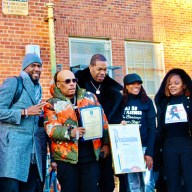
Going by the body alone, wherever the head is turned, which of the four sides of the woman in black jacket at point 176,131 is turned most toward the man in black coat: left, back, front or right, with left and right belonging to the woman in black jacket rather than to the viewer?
right

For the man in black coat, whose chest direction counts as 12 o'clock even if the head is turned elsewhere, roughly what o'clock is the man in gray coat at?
The man in gray coat is roughly at 2 o'clock from the man in black coat.

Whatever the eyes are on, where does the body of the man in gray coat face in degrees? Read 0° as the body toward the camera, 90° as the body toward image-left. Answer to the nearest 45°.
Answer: approximately 315°

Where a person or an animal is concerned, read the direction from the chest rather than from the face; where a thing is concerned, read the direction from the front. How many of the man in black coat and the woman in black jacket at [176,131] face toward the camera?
2

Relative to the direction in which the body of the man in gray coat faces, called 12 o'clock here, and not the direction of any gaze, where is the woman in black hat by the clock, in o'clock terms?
The woman in black hat is roughly at 10 o'clock from the man in gray coat.

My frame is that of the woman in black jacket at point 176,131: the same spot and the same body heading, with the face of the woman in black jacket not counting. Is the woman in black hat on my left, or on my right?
on my right

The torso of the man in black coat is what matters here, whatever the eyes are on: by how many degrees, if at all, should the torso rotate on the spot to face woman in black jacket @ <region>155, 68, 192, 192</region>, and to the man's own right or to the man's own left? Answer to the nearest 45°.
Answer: approximately 90° to the man's own left

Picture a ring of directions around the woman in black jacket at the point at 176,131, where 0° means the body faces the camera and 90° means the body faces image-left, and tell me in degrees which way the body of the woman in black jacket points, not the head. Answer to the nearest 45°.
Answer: approximately 0°
